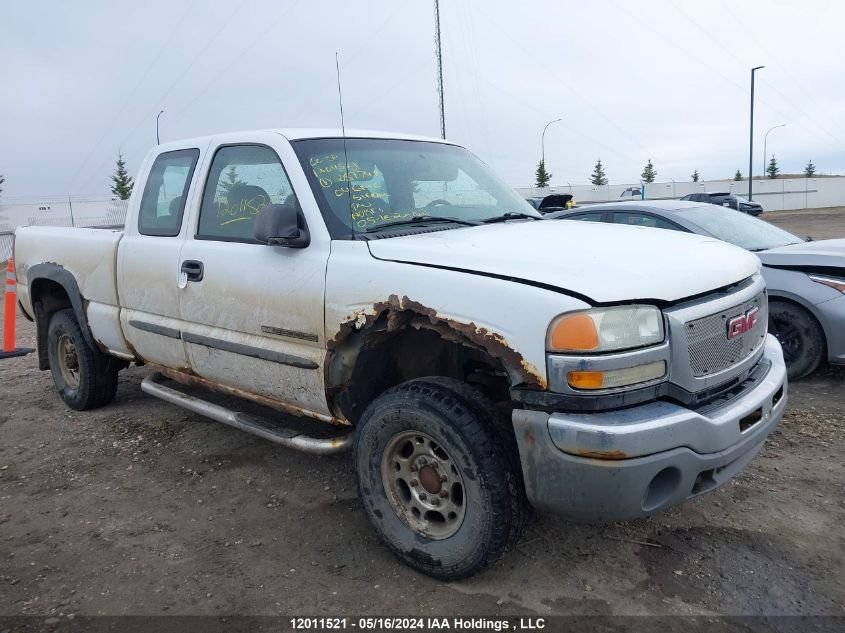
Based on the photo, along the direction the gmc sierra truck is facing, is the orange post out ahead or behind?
behind

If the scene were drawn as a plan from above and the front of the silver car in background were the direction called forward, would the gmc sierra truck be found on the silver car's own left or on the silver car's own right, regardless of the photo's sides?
on the silver car's own right

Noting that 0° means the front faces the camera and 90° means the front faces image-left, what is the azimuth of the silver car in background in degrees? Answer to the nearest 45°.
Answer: approximately 315°

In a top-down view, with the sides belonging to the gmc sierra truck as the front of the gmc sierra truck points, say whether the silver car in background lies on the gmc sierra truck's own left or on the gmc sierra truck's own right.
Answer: on the gmc sierra truck's own left

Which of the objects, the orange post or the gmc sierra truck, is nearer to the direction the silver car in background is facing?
the gmc sierra truck

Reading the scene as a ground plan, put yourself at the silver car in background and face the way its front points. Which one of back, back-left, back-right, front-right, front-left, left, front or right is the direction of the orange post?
back-right

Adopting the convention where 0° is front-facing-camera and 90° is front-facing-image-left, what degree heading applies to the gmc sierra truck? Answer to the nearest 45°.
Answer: approximately 315°

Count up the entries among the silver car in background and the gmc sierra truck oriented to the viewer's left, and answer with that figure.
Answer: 0

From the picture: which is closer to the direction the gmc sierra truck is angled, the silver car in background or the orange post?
the silver car in background
